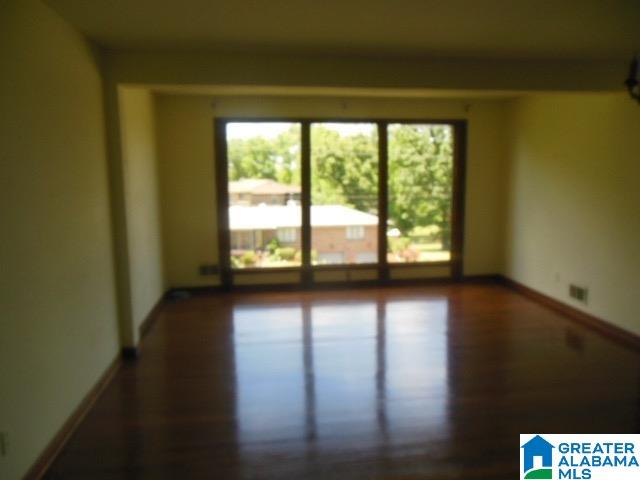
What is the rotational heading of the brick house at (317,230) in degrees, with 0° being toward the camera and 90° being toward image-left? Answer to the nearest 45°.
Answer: approximately 0°
